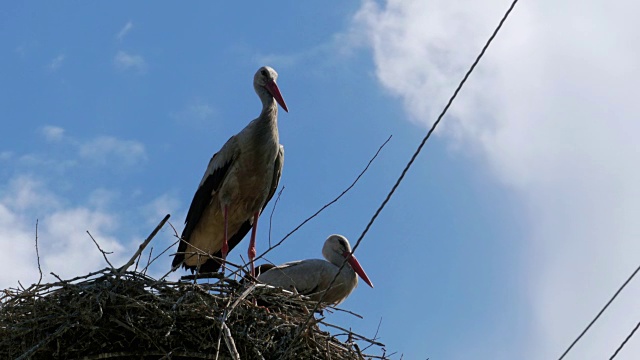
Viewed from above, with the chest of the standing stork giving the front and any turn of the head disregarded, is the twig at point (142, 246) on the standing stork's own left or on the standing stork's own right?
on the standing stork's own right

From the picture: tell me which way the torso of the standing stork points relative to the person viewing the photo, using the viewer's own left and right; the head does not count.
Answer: facing the viewer and to the right of the viewer
